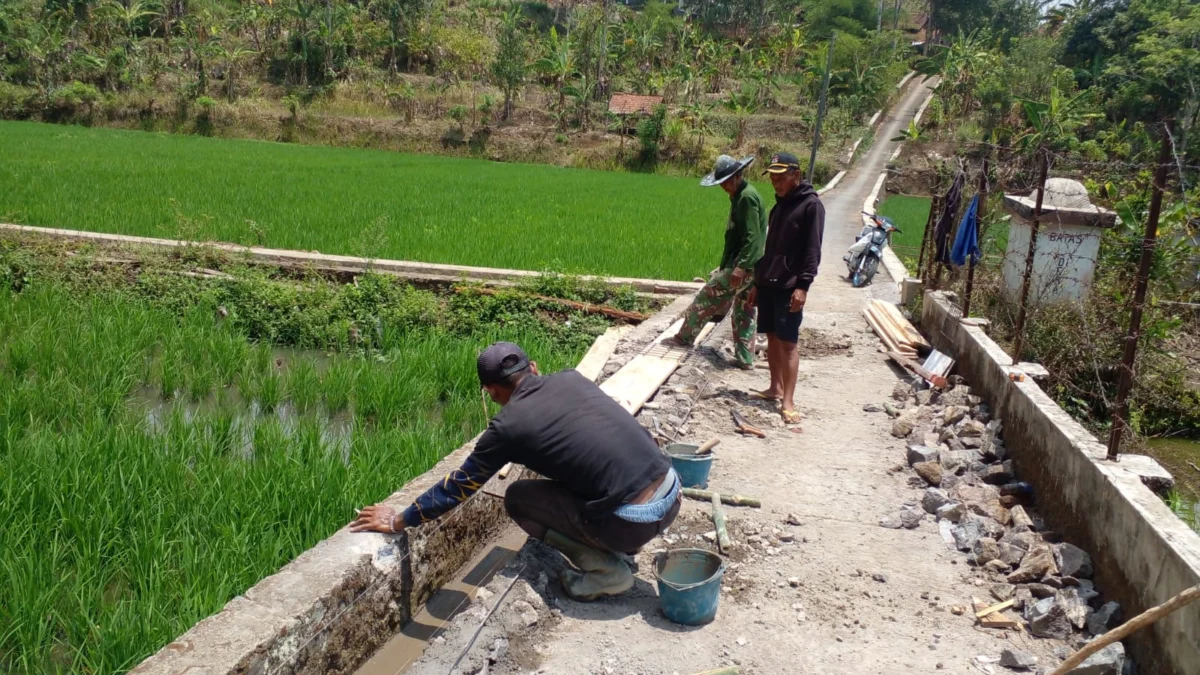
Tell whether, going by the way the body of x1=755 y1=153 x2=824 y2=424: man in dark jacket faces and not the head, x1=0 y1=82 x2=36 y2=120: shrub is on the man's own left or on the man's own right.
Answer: on the man's own right

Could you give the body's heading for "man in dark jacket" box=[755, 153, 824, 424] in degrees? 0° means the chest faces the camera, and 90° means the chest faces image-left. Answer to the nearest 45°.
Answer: approximately 45°

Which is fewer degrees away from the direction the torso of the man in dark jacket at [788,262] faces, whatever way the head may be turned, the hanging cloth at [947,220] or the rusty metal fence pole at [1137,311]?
the rusty metal fence pole

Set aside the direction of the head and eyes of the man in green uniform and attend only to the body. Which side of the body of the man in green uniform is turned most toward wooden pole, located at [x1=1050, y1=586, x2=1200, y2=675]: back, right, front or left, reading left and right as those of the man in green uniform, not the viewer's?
left

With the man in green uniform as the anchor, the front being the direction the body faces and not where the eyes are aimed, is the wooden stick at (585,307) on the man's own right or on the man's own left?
on the man's own right

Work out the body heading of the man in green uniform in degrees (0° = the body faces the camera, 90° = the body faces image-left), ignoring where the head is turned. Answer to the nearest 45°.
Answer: approximately 90°

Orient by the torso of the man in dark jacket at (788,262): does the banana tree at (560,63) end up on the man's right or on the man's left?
on the man's right

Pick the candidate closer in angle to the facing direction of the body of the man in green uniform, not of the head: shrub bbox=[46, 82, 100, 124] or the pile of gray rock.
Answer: the shrub

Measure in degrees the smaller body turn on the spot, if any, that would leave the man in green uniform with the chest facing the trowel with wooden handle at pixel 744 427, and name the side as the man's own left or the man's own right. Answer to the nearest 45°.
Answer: approximately 90° to the man's own left

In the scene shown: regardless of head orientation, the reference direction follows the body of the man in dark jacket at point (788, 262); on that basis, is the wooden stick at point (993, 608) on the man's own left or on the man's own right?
on the man's own left

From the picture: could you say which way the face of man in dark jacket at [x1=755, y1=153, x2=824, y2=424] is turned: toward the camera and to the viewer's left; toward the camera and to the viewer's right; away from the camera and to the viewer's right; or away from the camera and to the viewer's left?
toward the camera and to the viewer's left

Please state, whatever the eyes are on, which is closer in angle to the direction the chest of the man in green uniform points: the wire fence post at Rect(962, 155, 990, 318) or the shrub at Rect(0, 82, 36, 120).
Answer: the shrub

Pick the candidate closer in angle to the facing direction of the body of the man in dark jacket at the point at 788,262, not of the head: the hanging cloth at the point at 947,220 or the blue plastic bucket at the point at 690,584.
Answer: the blue plastic bucket
